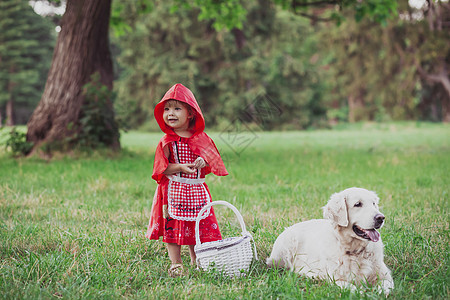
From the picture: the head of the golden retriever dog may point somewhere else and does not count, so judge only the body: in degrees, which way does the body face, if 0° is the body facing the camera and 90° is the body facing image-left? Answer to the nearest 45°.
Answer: approximately 315°

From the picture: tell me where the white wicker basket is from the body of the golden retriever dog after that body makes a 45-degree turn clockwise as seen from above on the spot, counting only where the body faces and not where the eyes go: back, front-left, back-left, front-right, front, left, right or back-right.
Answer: right

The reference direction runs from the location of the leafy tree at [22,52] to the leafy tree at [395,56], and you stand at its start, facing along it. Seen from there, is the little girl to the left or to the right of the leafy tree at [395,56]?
right

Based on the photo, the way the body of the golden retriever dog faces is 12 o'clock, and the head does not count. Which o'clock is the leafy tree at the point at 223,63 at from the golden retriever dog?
The leafy tree is roughly at 7 o'clock from the golden retriever dog.

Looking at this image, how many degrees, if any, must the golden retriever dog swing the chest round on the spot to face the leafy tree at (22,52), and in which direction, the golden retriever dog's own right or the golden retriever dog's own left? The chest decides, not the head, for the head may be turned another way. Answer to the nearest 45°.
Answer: approximately 180°

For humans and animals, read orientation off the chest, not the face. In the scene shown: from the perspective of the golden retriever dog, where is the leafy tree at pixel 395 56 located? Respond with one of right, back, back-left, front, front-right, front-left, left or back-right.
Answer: back-left
